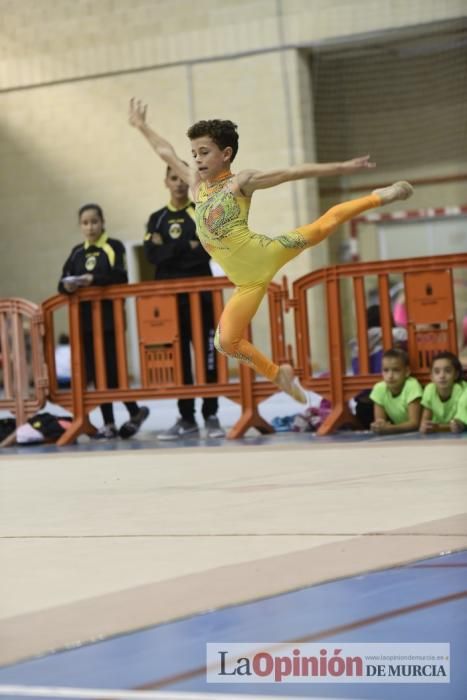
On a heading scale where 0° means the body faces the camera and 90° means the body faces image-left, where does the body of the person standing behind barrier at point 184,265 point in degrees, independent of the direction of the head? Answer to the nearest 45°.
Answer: approximately 0°

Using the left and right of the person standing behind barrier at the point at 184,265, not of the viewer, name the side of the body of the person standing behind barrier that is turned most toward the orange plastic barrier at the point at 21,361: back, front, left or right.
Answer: right

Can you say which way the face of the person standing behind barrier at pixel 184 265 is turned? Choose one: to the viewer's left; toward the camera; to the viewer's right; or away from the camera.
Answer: toward the camera

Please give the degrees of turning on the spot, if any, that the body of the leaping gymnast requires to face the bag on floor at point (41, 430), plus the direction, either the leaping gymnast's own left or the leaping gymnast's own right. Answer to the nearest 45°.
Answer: approximately 90° to the leaping gymnast's own right

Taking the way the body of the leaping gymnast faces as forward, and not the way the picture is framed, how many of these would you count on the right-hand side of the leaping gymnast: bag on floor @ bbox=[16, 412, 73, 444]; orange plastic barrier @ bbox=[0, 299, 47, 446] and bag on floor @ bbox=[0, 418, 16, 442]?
3

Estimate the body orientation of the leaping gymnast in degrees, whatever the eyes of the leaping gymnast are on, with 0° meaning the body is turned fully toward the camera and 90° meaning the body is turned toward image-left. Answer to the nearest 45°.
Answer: approximately 45°

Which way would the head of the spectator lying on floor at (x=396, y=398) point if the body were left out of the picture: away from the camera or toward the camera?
toward the camera

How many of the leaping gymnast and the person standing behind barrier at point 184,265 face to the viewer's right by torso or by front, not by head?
0

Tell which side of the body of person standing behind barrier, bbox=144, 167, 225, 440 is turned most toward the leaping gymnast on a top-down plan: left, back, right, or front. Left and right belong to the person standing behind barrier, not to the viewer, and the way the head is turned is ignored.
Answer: front

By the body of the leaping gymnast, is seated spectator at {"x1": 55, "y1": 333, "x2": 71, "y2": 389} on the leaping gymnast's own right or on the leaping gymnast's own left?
on the leaping gymnast's own right

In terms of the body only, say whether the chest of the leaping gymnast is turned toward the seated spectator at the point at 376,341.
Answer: no

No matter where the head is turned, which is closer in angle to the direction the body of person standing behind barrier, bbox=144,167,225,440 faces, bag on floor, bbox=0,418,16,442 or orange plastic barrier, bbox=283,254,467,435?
the orange plastic barrier
